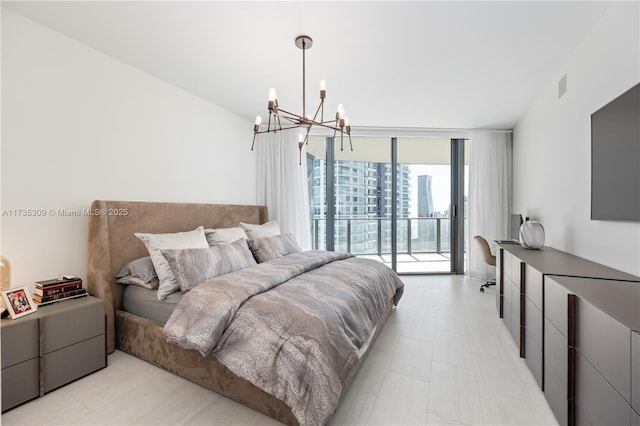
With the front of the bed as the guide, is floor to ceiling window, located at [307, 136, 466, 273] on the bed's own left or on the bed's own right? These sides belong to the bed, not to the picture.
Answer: on the bed's own left

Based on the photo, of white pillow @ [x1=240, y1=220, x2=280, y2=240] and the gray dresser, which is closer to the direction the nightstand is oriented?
the gray dresser

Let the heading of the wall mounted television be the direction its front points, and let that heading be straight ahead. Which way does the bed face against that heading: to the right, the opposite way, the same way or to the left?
the opposite way

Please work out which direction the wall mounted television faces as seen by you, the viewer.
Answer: facing to the left of the viewer

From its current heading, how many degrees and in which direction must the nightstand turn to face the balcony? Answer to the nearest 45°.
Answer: approximately 45° to its left
